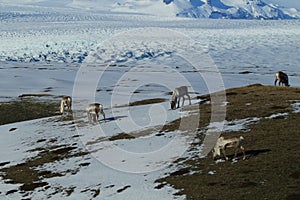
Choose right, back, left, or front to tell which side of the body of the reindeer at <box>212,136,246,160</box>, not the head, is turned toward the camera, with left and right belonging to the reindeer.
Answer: left
